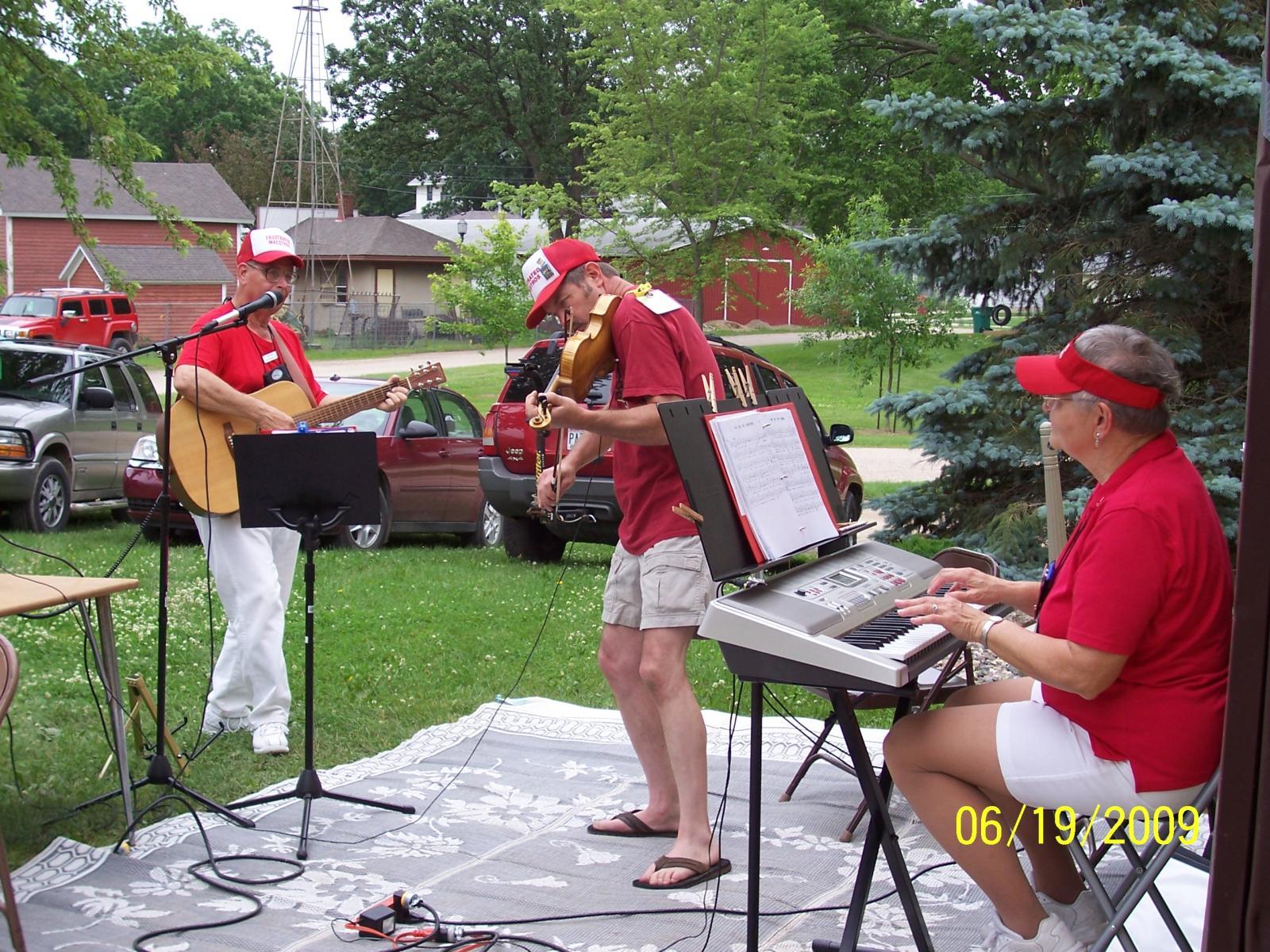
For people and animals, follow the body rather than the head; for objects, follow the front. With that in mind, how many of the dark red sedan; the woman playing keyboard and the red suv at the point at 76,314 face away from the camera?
0

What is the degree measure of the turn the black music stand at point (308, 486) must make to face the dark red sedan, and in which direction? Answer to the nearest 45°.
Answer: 0° — it already faces it

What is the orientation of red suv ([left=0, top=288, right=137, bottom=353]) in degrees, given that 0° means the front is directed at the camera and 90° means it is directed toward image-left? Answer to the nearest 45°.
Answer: approximately 45°

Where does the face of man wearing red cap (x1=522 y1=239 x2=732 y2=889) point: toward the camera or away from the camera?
toward the camera

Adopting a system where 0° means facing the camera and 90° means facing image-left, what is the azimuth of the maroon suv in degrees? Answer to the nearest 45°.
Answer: approximately 225°

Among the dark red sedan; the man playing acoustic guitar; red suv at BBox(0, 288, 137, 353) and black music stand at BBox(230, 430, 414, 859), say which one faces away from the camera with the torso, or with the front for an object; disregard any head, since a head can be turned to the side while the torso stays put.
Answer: the black music stand

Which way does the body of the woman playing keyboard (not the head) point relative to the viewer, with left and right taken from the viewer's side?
facing to the left of the viewer

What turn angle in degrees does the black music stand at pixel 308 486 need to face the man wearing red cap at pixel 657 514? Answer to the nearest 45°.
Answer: approximately 135° to its right

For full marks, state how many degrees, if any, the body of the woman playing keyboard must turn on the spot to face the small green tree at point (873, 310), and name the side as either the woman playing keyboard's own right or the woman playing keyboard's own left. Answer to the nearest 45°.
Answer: approximately 90° to the woman playing keyboard's own right

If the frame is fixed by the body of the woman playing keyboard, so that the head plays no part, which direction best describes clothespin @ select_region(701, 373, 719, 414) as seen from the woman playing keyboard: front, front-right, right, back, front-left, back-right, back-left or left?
front-right

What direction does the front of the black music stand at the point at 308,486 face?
away from the camera

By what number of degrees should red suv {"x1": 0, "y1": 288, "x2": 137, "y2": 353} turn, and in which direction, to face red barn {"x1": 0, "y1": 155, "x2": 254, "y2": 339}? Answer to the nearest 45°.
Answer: approximately 135° to its right

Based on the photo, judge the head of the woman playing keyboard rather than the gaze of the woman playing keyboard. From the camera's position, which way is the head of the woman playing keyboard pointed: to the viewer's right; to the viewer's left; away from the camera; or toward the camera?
to the viewer's left

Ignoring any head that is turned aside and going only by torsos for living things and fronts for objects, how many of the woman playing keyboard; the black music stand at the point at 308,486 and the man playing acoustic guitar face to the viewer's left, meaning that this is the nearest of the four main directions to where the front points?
1

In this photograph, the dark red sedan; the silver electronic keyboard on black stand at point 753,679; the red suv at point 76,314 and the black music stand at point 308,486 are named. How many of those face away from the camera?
1

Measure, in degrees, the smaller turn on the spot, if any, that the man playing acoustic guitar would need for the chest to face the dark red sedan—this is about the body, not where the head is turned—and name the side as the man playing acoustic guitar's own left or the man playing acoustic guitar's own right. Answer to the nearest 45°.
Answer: approximately 135° to the man playing acoustic guitar's own left
